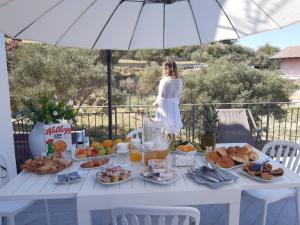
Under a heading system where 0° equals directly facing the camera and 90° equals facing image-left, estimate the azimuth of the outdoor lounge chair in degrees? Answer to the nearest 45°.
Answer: approximately 315°

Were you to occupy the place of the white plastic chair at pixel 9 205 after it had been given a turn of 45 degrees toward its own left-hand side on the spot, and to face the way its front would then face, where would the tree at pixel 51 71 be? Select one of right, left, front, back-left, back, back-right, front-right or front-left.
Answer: front-left

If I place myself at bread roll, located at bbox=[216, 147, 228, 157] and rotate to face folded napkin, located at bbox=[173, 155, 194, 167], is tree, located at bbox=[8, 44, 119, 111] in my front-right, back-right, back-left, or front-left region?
front-right

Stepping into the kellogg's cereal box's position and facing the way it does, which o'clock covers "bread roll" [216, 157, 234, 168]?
The bread roll is roughly at 10 o'clock from the kellogg's cereal box.

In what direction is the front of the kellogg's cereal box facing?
toward the camera

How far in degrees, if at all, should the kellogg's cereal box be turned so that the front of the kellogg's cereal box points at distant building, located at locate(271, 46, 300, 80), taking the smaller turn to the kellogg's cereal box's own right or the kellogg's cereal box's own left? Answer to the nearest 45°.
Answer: approximately 135° to the kellogg's cereal box's own left

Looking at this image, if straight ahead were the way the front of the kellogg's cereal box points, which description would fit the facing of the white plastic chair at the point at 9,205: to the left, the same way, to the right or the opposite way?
to the left

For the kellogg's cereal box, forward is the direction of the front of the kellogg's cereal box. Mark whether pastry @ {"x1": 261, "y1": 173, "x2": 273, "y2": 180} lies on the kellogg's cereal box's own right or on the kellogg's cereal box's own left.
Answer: on the kellogg's cereal box's own left

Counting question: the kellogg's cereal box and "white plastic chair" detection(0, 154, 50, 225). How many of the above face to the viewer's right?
1

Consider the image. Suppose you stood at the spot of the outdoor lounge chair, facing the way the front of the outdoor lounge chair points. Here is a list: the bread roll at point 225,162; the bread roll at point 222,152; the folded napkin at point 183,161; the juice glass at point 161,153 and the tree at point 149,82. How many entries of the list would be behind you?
1

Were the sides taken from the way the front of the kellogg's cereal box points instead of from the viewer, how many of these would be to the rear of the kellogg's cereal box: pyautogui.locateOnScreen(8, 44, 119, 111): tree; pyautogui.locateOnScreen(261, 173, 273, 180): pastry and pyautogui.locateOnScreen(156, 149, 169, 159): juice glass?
1

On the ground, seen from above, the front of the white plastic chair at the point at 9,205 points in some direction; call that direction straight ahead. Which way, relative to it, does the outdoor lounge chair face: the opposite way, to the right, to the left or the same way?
to the right
